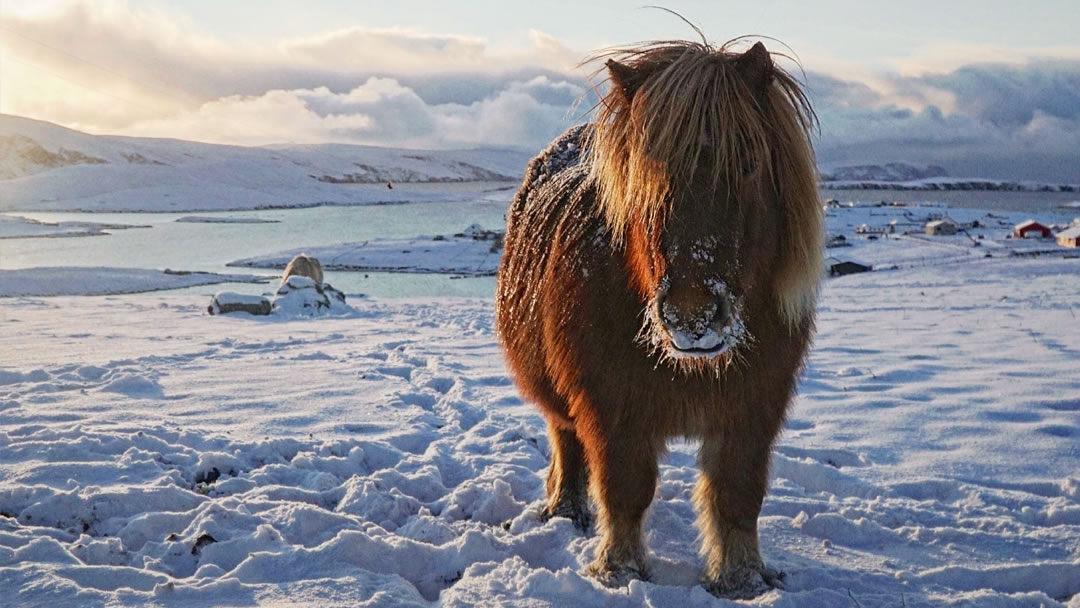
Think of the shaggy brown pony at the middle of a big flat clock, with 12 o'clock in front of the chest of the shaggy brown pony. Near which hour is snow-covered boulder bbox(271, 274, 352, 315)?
The snow-covered boulder is roughly at 5 o'clock from the shaggy brown pony.

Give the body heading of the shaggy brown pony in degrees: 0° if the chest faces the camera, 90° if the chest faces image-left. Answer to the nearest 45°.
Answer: approximately 0°

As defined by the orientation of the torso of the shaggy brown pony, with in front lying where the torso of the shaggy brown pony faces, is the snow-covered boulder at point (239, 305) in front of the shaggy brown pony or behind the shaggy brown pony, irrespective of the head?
behind
